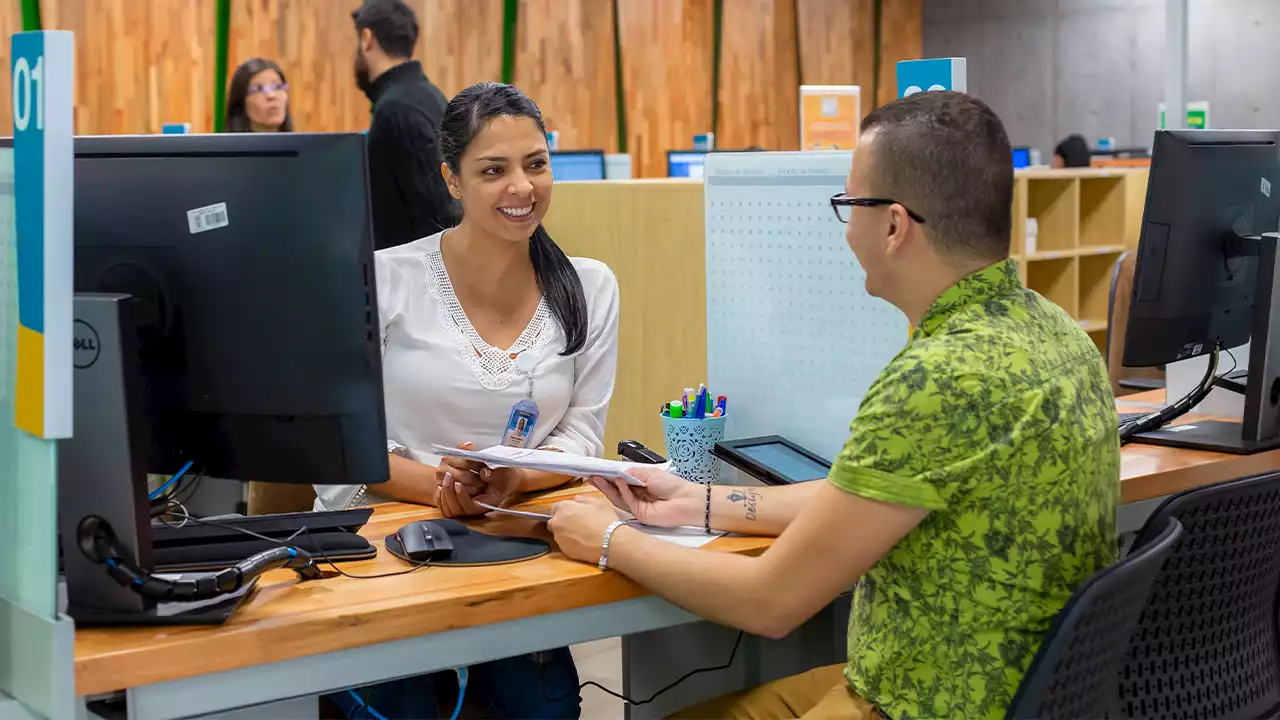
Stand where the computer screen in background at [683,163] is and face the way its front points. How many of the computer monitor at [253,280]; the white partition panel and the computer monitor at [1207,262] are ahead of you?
3

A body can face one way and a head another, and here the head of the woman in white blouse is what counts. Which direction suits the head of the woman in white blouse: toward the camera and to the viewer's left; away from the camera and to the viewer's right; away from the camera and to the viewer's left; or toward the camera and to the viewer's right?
toward the camera and to the viewer's right

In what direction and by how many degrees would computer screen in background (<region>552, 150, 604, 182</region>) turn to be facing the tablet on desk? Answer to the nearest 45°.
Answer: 0° — it already faces it

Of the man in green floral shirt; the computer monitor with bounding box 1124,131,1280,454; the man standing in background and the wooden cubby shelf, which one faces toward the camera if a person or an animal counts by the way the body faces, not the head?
the wooden cubby shelf
